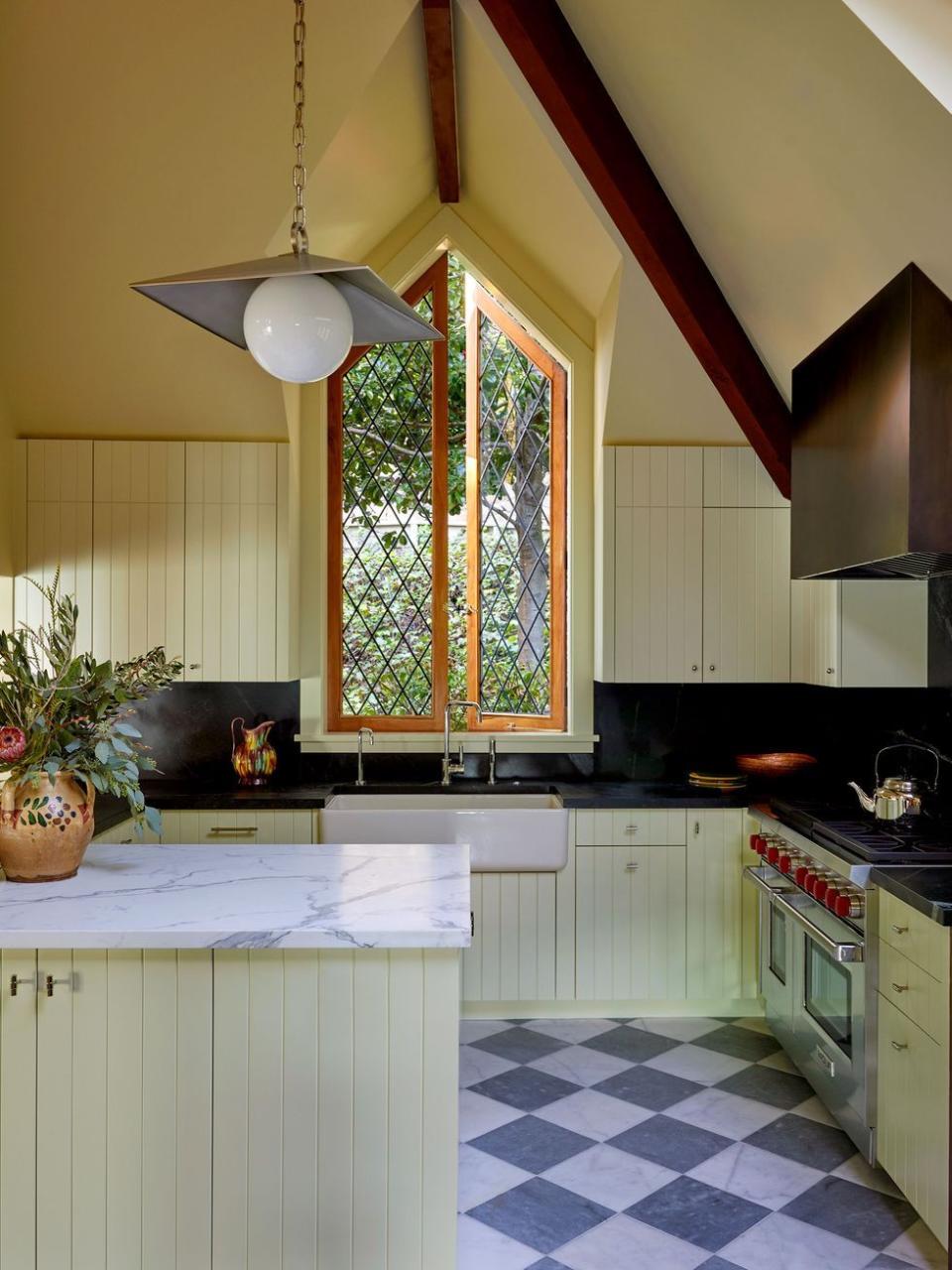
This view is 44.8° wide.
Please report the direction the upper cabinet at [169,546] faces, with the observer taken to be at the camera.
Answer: facing the viewer

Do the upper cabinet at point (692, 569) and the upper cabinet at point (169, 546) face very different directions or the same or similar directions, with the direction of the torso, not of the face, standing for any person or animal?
same or similar directions

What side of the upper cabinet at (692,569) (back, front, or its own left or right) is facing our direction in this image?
front

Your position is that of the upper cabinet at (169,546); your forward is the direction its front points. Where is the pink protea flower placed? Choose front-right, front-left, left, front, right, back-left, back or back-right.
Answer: front

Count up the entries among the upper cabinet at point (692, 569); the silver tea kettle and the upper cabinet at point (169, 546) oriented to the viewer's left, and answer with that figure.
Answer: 1

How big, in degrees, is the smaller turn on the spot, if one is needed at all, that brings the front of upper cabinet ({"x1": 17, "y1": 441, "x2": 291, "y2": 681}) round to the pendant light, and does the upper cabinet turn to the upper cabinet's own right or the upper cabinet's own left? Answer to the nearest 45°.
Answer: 0° — it already faces it

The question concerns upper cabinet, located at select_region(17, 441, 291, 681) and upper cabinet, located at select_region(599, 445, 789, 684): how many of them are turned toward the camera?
2

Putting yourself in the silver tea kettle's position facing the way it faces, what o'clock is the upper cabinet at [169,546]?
The upper cabinet is roughly at 12 o'clock from the silver tea kettle.

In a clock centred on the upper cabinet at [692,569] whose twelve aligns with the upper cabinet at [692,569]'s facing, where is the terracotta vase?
The terracotta vase is roughly at 1 o'clock from the upper cabinet.

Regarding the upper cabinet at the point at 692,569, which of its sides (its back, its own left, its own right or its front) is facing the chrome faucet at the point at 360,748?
right

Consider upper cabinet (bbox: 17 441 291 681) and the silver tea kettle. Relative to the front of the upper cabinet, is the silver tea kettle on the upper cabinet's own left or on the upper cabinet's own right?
on the upper cabinet's own left

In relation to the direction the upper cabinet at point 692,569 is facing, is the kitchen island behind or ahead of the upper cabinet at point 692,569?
ahead

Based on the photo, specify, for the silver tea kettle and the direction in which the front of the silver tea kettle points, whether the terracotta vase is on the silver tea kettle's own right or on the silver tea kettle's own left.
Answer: on the silver tea kettle's own left

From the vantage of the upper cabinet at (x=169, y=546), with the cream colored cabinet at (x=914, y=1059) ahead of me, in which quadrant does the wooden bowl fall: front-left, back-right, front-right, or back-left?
front-left

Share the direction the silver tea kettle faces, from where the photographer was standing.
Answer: facing to the left of the viewer

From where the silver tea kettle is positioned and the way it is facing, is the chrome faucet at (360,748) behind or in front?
in front
